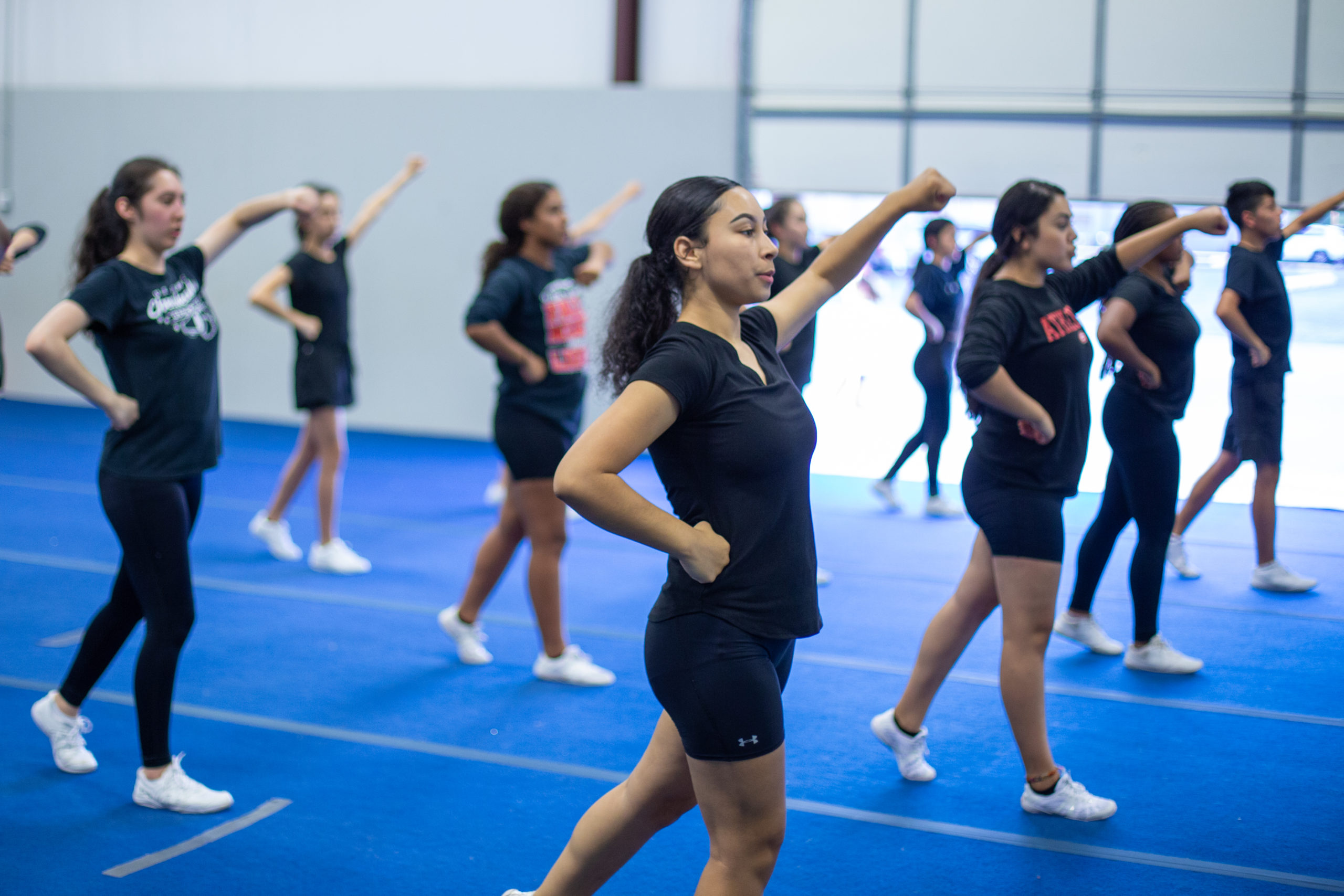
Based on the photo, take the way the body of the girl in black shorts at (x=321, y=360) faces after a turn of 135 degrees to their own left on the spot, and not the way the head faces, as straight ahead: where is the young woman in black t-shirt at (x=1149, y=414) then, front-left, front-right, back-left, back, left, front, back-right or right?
back-right

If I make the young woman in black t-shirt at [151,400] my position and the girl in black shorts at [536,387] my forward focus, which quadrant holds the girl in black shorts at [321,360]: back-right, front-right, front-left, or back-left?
front-left

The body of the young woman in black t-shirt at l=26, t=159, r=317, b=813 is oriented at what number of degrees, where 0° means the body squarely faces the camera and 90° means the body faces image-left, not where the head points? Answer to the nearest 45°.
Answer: approximately 315°

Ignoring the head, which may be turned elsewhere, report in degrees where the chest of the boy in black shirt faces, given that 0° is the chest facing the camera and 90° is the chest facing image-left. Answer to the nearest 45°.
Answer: approximately 270°

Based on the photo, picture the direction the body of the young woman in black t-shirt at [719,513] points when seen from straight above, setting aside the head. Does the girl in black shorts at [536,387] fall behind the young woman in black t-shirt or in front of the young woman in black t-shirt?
behind

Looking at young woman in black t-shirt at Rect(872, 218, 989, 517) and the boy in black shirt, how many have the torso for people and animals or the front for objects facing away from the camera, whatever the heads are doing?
0

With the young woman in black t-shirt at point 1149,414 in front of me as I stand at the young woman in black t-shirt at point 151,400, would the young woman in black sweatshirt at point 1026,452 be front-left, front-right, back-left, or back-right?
front-right

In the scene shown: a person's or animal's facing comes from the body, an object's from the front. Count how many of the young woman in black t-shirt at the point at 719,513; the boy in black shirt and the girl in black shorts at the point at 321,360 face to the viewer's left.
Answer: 0

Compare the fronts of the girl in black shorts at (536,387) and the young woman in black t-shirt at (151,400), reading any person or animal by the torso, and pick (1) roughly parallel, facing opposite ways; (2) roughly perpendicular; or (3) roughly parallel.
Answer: roughly parallel

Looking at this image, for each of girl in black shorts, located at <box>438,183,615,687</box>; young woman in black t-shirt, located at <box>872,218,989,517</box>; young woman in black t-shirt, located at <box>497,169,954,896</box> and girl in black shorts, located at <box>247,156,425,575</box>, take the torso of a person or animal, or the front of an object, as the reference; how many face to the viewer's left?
0

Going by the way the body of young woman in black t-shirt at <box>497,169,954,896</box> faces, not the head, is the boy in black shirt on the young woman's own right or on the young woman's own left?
on the young woman's own left

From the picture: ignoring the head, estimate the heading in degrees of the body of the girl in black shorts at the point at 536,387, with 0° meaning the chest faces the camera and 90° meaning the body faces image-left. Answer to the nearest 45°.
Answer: approximately 315°

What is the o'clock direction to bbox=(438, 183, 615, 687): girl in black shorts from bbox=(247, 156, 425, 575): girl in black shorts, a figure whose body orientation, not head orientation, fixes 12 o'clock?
bbox=(438, 183, 615, 687): girl in black shorts is roughly at 1 o'clock from bbox=(247, 156, 425, 575): girl in black shorts.

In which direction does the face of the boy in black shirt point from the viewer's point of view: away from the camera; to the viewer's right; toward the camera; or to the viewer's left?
to the viewer's right

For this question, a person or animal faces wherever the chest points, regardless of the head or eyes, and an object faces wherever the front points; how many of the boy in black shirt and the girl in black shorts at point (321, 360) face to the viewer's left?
0
